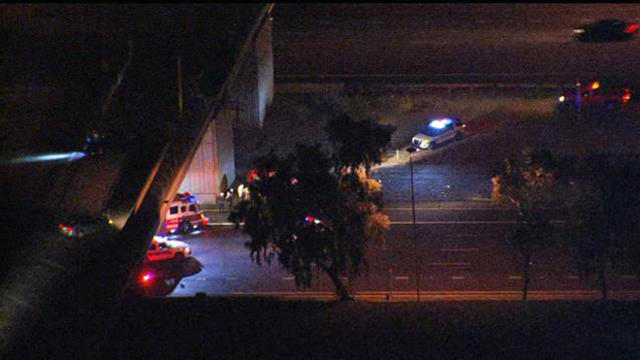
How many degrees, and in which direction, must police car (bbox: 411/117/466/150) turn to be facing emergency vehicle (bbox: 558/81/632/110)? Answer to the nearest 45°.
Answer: approximately 135° to its left

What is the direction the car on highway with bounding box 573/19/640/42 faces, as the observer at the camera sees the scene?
facing to the left of the viewer

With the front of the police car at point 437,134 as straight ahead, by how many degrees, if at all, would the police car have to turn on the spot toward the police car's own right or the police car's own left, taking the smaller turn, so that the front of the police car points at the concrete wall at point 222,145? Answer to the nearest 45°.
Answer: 0° — it already faces it

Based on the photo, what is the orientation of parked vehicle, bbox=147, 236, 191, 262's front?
to the viewer's right

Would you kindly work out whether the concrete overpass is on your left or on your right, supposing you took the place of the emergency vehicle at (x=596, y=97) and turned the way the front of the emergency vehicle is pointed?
on your left

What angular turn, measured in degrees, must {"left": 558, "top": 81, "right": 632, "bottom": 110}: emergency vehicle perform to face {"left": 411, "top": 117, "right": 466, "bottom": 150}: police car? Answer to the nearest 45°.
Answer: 0° — it already faces it

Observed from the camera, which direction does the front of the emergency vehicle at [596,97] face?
facing to the left of the viewer

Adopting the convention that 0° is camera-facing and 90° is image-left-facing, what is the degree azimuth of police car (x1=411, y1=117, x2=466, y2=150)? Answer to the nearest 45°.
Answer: approximately 45°
